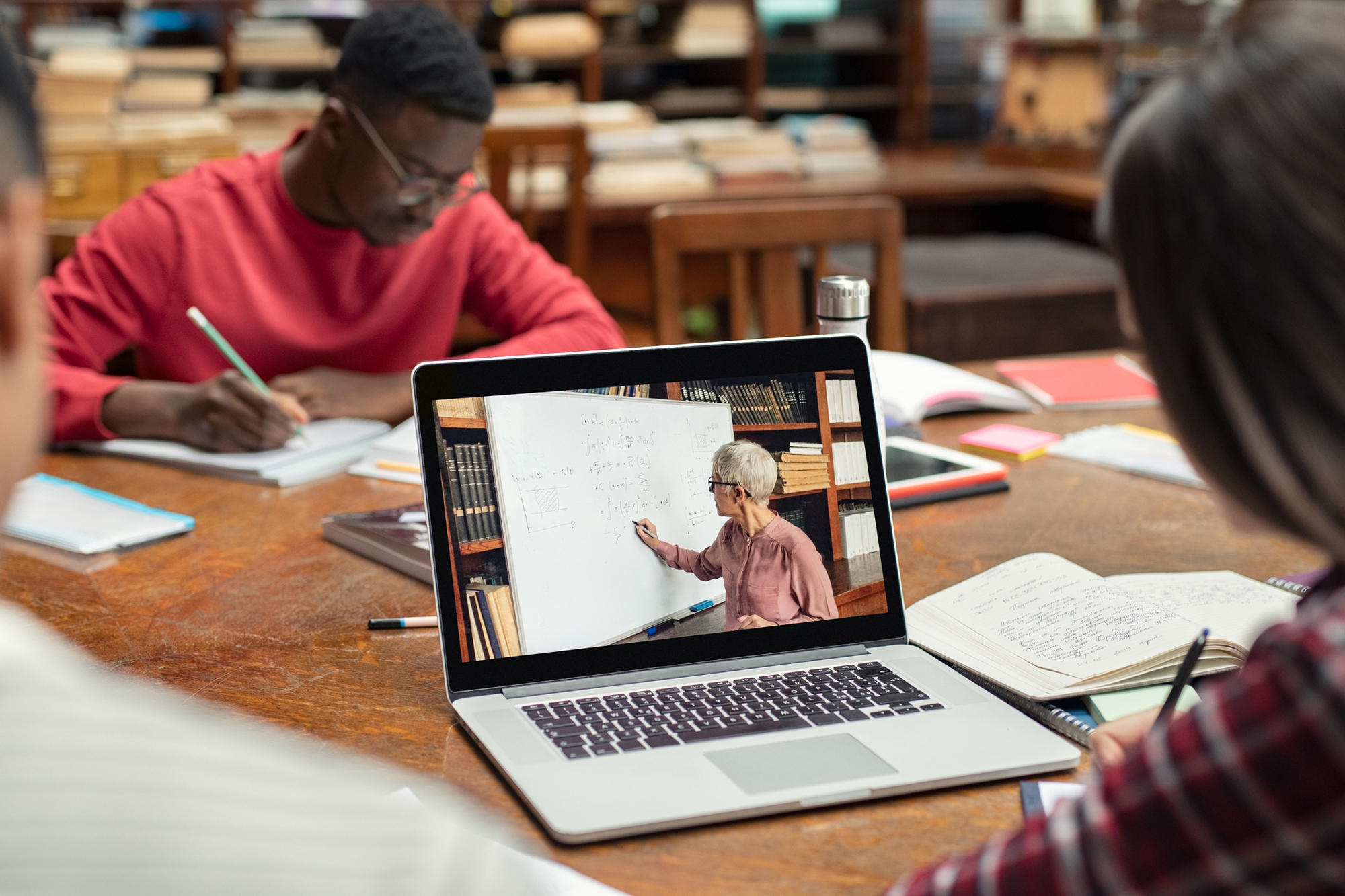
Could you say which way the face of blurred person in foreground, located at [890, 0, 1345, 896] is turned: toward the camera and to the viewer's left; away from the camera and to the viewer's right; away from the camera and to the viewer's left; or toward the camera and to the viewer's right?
away from the camera and to the viewer's left

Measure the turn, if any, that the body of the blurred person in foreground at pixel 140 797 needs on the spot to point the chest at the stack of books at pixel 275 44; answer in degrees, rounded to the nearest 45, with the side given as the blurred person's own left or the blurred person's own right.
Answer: approximately 45° to the blurred person's own left

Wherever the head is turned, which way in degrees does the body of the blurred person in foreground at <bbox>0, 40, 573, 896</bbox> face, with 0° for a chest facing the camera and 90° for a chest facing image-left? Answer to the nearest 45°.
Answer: approximately 225°

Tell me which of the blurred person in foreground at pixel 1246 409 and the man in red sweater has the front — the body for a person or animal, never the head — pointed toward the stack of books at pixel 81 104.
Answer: the blurred person in foreground

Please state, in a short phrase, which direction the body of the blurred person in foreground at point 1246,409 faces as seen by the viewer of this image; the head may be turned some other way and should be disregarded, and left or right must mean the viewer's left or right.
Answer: facing away from the viewer and to the left of the viewer

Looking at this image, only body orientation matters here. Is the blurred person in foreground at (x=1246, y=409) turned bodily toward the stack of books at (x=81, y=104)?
yes

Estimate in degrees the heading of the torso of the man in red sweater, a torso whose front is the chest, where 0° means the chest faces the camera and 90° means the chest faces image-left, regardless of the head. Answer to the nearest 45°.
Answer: approximately 315°

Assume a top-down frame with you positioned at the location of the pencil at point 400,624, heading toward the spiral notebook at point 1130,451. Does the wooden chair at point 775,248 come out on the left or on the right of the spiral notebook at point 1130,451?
left

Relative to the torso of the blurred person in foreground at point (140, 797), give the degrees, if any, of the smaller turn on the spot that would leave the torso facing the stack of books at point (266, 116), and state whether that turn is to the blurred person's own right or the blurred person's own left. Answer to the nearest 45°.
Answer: approximately 45° to the blurred person's own left

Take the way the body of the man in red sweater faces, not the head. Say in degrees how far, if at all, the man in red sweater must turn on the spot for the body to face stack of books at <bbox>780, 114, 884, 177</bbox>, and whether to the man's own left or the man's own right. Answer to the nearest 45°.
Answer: approximately 90° to the man's own left
